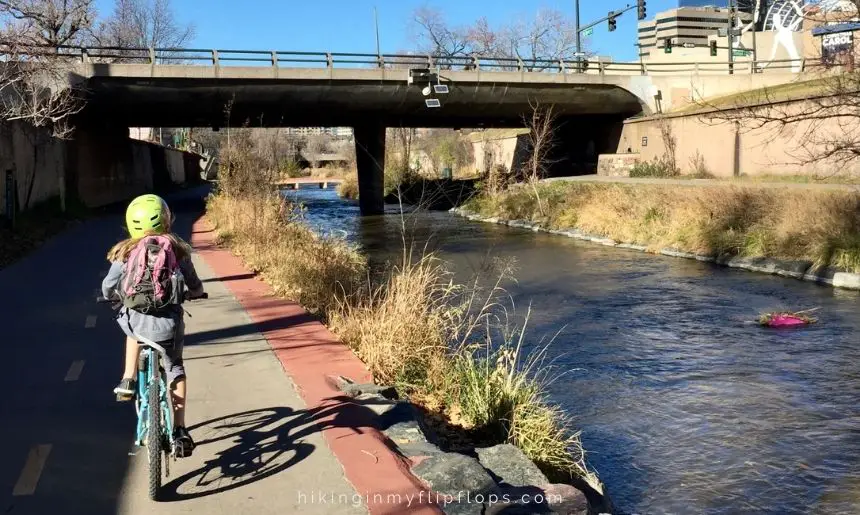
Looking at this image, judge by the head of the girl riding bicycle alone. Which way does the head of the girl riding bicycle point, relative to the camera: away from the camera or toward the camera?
away from the camera

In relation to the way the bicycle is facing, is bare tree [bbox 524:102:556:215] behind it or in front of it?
in front

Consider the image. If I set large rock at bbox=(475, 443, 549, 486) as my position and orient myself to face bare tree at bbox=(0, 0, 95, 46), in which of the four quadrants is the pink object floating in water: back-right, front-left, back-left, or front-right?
front-right

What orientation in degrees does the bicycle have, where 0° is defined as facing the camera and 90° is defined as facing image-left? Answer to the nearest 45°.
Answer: approximately 180°

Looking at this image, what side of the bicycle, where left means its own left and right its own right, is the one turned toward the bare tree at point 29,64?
front

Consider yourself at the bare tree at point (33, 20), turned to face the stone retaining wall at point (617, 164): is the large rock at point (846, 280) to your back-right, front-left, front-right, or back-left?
front-right

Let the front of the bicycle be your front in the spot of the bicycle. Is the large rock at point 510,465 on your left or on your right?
on your right

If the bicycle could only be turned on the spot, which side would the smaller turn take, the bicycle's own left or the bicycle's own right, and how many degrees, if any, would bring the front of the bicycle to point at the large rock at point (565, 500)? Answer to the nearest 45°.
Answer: approximately 90° to the bicycle's own right

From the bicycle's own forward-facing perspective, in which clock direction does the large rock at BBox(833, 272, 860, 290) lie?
The large rock is roughly at 2 o'clock from the bicycle.

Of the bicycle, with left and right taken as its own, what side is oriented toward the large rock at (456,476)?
right

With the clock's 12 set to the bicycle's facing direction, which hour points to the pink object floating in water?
The pink object floating in water is roughly at 2 o'clock from the bicycle.

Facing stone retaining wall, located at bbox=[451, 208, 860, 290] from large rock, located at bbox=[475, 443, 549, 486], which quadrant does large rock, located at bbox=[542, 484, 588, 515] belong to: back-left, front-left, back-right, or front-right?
back-right

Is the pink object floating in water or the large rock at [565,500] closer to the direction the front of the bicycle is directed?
the pink object floating in water

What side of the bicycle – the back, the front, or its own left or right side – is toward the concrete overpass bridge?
front
